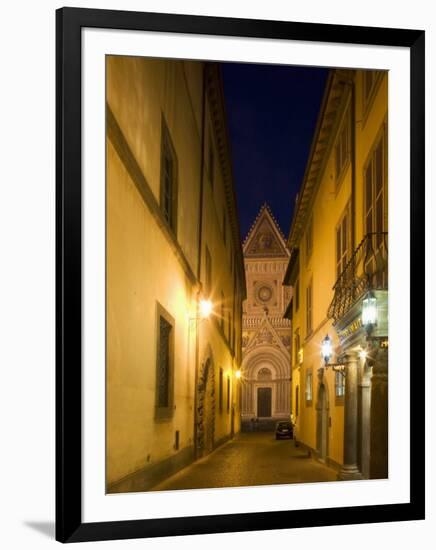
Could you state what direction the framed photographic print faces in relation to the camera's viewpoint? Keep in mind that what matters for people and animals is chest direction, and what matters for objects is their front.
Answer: facing the viewer and to the right of the viewer
